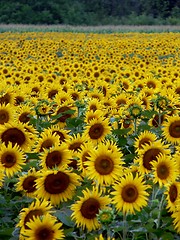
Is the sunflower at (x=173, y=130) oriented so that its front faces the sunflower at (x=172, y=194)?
yes

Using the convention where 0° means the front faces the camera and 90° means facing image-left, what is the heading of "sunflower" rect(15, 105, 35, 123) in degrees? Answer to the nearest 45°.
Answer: approximately 0°

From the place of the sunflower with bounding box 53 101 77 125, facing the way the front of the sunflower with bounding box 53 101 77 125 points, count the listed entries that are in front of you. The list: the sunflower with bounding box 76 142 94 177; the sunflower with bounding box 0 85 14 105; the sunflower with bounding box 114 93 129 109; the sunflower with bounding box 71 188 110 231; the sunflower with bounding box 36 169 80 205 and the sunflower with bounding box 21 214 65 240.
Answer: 4

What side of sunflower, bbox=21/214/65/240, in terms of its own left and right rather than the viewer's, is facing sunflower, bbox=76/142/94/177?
back

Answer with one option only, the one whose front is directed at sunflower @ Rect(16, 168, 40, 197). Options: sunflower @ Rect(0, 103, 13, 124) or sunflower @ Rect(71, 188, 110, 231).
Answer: sunflower @ Rect(0, 103, 13, 124)

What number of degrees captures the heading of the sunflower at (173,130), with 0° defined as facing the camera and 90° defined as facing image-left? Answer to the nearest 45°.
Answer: approximately 0°

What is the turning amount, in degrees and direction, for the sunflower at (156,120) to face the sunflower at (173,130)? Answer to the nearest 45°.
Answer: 0° — it already faces it
